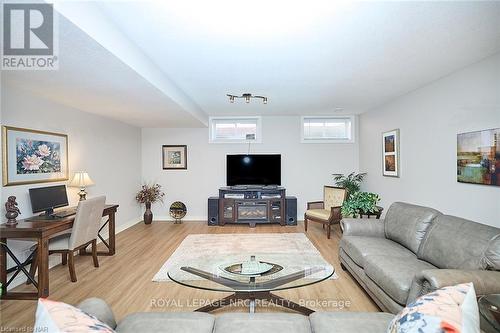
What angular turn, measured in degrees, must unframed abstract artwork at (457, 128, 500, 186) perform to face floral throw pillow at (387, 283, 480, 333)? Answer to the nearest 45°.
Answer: approximately 45° to its left

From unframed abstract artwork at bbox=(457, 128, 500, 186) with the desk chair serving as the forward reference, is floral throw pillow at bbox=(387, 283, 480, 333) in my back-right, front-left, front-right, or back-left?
front-left

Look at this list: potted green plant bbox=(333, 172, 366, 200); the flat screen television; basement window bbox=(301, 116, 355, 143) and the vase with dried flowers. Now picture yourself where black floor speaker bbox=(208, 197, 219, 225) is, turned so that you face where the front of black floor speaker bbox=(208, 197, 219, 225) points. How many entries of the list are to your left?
3

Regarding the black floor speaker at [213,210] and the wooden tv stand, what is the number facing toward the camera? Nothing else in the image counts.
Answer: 2

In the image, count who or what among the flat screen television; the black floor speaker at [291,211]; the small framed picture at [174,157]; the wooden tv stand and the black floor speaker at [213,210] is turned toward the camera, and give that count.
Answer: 5

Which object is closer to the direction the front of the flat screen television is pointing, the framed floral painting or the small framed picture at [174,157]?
the framed floral painting

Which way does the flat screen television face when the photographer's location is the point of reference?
facing the viewer

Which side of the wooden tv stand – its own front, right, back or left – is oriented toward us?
front

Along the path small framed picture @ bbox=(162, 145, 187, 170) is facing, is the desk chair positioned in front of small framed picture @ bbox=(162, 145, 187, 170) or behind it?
in front

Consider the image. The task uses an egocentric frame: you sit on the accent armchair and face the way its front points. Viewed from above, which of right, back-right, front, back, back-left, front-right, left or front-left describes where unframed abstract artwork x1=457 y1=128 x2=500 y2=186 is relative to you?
left

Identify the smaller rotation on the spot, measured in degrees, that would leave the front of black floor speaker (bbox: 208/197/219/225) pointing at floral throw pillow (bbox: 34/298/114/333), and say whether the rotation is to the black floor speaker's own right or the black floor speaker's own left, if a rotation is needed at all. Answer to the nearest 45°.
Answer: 0° — it already faces it

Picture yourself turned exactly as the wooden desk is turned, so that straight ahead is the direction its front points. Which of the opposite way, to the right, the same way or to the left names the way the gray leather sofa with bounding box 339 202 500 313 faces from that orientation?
the opposite way

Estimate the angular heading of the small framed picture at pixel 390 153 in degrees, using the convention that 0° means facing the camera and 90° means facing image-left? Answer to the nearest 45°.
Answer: approximately 45°

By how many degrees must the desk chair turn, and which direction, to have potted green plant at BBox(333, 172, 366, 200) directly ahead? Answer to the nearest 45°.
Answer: approximately 135° to its right

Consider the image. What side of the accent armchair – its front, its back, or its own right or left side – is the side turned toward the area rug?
front

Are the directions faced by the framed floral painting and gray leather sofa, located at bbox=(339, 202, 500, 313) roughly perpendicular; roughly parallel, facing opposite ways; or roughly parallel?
roughly parallel, facing opposite ways

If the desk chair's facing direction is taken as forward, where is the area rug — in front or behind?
behind

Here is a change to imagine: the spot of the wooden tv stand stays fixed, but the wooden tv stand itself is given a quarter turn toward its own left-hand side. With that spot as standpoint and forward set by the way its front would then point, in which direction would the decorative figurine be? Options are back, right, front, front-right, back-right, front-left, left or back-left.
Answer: back-right

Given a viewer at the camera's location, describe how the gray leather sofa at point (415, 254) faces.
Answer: facing the viewer and to the left of the viewer

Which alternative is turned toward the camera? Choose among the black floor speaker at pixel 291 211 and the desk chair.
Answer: the black floor speaker

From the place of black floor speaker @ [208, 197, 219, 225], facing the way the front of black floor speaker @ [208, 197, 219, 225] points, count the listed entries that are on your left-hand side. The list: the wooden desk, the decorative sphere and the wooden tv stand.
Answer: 1

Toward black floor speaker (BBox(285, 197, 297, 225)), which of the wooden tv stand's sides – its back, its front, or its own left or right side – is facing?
left
